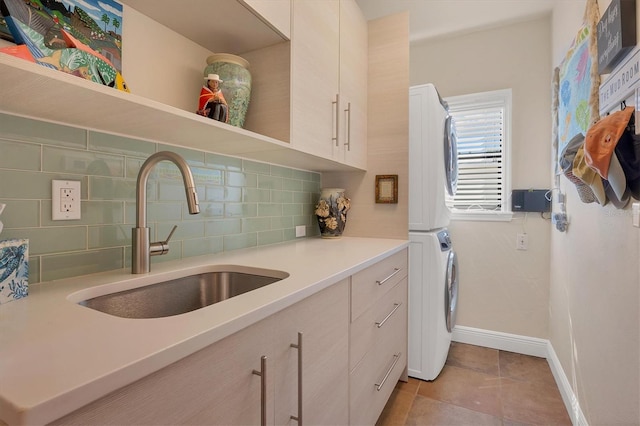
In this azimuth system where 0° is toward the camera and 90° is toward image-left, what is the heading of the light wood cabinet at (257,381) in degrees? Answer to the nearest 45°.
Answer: approximately 315°

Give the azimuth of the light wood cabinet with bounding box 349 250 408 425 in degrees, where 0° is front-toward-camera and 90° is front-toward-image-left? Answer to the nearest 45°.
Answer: approximately 315°

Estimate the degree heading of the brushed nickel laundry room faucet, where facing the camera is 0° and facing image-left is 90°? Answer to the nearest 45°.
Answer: approximately 315°

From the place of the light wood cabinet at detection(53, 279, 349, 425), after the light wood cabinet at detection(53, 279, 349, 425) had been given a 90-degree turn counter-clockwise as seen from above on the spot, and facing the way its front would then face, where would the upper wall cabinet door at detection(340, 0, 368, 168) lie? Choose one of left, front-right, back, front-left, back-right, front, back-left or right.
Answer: front

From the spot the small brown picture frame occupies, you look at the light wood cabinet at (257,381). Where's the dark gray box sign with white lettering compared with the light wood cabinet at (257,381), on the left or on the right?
left

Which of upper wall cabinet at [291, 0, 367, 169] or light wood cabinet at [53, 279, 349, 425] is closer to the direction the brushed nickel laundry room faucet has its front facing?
the light wood cabinet

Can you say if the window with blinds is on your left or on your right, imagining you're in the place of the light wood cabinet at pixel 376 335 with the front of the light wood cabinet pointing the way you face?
on your left

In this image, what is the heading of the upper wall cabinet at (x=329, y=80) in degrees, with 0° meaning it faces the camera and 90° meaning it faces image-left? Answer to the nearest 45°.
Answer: approximately 315°

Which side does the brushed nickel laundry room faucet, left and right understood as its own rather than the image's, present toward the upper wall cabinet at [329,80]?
left

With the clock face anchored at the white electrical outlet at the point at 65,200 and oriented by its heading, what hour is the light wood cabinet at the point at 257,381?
The light wood cabinet is roughly at 11 o'clock from the white electrical outlet.
